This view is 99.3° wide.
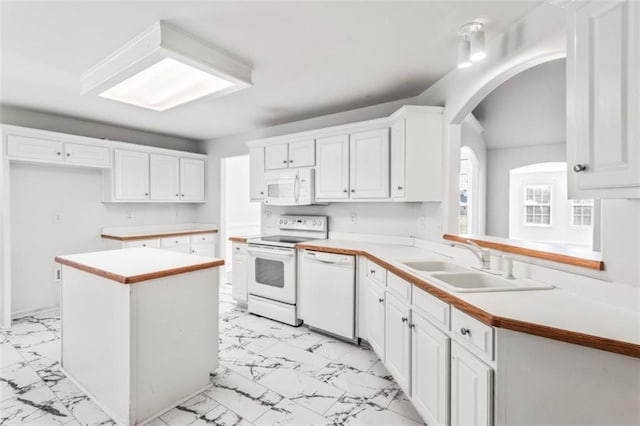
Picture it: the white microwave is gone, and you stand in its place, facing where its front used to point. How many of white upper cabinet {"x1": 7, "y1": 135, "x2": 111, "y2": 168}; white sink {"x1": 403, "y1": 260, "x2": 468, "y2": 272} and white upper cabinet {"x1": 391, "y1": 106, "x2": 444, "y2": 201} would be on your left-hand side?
2

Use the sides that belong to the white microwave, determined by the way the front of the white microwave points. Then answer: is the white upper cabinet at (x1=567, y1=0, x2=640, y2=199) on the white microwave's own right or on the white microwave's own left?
on the white microwave's own left

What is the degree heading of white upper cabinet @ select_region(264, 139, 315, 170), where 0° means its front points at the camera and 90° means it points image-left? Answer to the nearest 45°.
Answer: approximately 45°

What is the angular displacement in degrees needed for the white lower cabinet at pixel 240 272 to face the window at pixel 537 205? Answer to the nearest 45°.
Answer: approximately 135° to its left

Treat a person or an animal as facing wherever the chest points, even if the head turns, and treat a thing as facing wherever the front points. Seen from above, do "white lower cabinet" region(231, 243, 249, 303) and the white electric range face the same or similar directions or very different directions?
same or similar directions

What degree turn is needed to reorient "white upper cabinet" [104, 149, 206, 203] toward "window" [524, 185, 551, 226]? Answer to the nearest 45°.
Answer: approximately 45° to its left

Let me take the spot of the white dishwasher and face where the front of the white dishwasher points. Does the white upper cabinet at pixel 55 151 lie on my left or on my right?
on my right

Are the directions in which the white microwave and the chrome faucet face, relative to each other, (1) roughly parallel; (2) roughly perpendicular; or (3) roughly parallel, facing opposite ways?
roughly perpendicular

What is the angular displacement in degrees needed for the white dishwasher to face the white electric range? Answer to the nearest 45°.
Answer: approximately 90° to its right

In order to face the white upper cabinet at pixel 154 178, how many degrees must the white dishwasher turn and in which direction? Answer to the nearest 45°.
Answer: approximately 90° to its right

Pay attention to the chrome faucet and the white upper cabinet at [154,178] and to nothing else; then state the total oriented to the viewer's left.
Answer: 1

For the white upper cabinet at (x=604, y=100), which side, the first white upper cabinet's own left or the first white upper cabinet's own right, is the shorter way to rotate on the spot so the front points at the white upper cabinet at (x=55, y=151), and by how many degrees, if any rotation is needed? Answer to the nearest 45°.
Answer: approximately 45° to the first white upper cabinet's own right

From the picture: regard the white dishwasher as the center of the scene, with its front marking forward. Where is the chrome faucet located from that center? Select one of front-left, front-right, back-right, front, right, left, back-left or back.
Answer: left

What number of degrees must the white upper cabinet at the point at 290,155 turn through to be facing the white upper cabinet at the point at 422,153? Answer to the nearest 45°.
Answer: approximately 90° to its left
